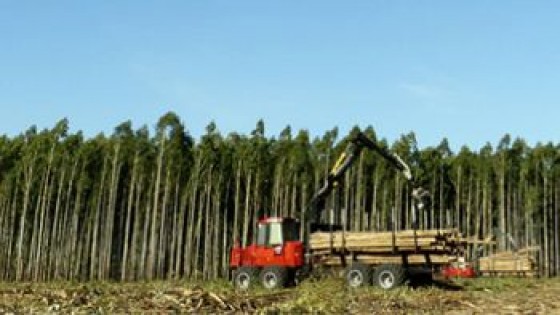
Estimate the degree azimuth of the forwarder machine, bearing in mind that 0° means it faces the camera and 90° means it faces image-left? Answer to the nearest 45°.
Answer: approximately 90°
